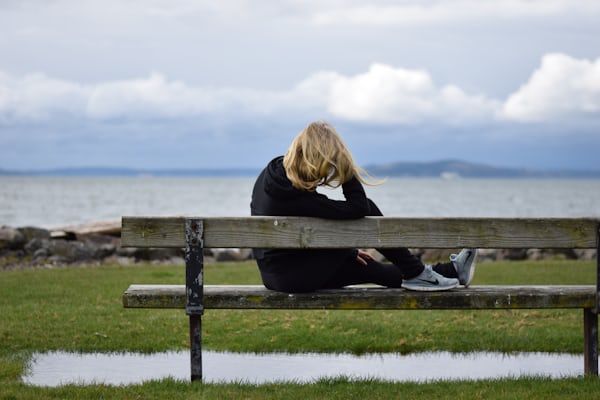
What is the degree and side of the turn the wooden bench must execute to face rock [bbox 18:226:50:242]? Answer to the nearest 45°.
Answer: approximately 45° to its left

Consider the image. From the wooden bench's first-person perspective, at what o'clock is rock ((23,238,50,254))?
The rock is roughly at 11 o'clock from the wooden bench.

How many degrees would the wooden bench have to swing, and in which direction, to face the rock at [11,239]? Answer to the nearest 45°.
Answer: approximately 45° to its left

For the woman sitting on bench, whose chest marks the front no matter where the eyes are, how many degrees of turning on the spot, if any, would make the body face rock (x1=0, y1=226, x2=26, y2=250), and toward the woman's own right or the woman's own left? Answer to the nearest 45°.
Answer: approximately 135° to the woman's own left

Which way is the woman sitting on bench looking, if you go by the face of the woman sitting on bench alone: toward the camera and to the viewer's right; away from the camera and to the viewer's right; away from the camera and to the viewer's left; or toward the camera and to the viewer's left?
away from the camera and to the viewer's right

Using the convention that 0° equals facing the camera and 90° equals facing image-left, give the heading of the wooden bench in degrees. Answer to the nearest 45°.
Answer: approximately 180°

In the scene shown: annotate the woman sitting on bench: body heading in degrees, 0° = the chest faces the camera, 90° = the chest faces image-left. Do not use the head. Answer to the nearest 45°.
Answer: approximately 270°

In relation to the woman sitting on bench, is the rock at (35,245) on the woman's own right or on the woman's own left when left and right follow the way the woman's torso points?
on the woman's own left
